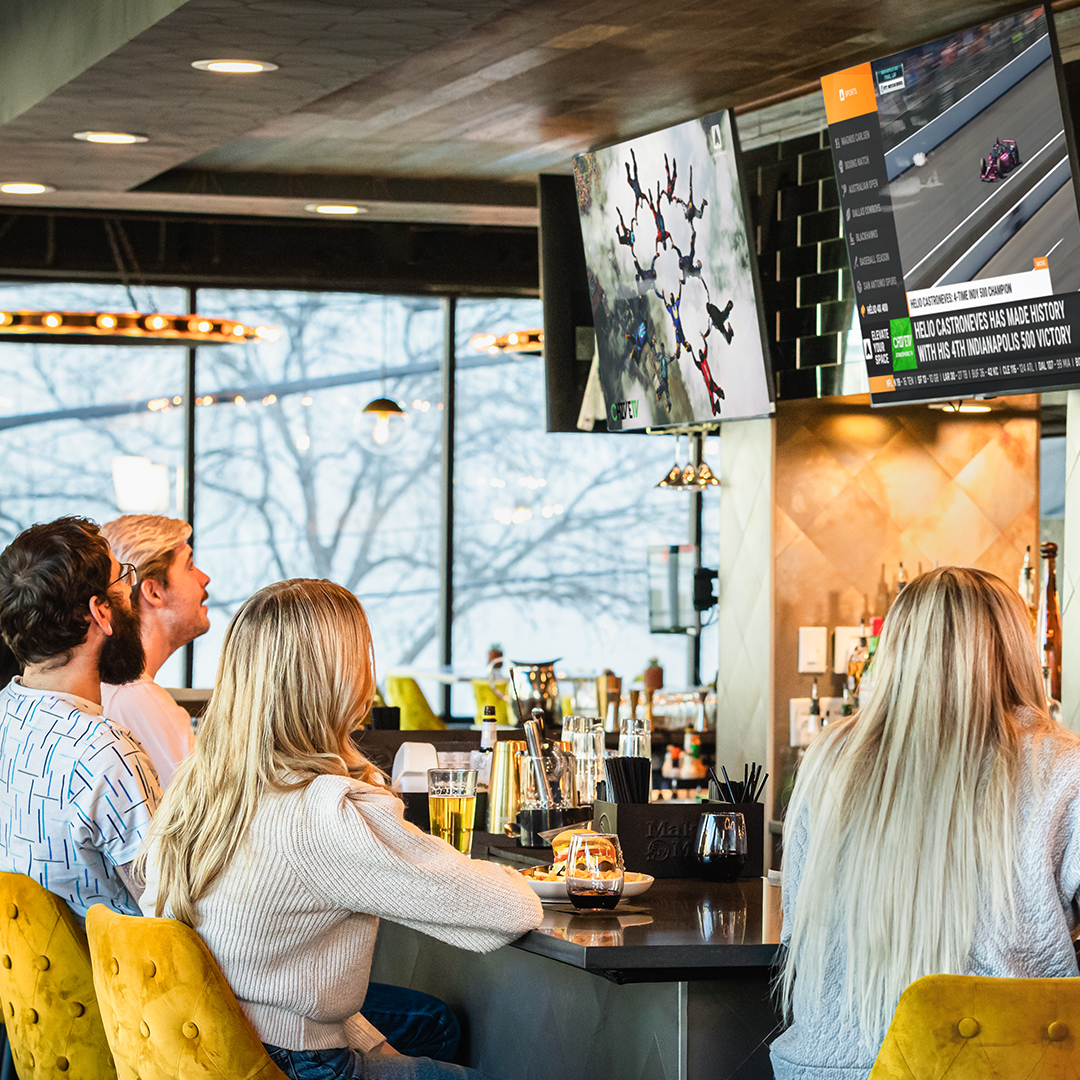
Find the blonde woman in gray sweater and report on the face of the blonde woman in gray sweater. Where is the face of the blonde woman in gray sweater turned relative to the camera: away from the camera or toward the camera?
away from the camera

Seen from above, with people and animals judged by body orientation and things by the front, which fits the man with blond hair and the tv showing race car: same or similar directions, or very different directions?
very different directions

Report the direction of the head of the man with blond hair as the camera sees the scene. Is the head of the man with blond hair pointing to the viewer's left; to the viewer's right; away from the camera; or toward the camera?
to the viewer's right

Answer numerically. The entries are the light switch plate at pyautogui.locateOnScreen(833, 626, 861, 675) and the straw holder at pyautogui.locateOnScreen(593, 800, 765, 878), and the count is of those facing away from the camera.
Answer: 0

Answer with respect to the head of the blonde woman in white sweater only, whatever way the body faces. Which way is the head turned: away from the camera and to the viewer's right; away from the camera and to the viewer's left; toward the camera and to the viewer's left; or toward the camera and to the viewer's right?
away from the camera and to the viewer's right

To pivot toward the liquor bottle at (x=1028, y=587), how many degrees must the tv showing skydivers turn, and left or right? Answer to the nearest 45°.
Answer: approximately 135° to its left

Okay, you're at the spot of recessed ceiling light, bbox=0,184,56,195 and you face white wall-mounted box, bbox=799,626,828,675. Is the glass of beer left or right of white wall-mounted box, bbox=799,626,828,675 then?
right

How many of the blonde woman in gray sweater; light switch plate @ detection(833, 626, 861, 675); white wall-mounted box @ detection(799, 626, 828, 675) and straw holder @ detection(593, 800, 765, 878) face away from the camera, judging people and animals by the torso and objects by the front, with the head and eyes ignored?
1

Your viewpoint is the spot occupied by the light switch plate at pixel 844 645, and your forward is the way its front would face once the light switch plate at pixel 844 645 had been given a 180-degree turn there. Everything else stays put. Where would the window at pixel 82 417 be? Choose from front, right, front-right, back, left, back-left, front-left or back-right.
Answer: front-left

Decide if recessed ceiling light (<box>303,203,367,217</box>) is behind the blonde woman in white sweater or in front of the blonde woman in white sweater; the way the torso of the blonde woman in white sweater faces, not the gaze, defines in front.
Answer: in front

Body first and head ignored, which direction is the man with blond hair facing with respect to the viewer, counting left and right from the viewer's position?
facing to the right of the viewer

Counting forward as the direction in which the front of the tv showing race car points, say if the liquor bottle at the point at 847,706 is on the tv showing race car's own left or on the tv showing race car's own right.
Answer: on the tv showing race car's own right

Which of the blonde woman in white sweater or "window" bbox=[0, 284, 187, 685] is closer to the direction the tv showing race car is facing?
the blonde woman in white sweater

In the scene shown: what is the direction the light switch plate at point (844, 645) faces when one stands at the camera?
facing the viewer

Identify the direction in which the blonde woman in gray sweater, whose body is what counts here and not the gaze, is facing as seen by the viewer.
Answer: away from the camera

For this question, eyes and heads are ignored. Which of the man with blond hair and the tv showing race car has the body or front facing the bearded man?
the tv showing race car

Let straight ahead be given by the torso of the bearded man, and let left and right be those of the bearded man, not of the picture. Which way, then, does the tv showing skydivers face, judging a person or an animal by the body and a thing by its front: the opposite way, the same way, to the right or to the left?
the opposite way

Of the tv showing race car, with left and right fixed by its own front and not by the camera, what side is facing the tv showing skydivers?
right
